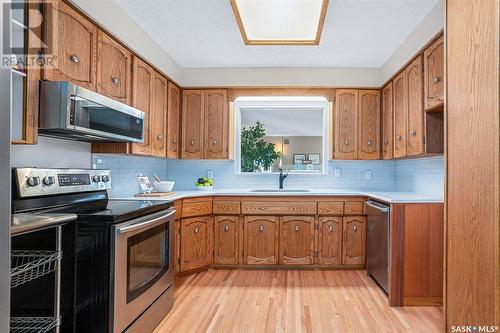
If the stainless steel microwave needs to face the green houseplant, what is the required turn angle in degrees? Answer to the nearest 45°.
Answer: approximately 90° to its left

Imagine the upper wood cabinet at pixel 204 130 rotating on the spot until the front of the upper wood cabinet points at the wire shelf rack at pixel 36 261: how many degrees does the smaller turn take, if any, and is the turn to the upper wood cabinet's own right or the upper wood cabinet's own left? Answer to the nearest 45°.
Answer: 0° — it already faces it

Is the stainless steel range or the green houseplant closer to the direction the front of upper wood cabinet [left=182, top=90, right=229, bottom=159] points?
the stainless steel range

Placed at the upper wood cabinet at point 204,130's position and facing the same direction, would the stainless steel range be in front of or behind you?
in front

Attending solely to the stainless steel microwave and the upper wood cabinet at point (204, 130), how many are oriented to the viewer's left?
0

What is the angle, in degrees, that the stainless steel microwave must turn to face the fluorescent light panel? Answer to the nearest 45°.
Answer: approximately 45° to its left

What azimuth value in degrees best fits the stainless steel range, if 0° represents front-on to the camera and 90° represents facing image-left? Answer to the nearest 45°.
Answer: approximately 315°

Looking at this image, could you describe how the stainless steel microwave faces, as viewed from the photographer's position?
facing the viewer and to the right of the viewer
